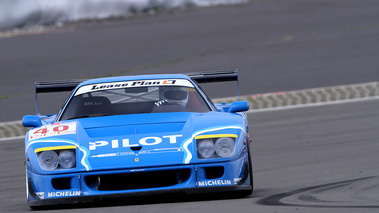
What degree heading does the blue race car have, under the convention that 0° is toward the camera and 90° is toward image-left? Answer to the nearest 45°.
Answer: approximately 0°
